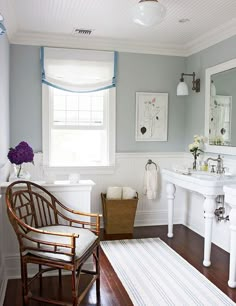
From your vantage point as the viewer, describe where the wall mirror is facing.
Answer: facing the viewer and to the left of the viewer

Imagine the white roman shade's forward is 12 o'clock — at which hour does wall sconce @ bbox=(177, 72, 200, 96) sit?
The wall sconce is roughly at 9 o'clock from the white roman shade.

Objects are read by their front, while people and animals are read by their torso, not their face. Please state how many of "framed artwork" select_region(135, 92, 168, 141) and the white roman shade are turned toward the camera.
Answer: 2

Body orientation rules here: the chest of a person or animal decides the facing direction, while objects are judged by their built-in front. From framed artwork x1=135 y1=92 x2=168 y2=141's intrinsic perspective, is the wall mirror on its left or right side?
on its left

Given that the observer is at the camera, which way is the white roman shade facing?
facing the viewer

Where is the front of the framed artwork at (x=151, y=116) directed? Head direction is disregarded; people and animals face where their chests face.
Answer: toward the camera

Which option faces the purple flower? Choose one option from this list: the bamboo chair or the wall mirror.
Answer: the wall mirror

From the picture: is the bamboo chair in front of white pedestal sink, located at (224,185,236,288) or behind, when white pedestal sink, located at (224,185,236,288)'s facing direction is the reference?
in front

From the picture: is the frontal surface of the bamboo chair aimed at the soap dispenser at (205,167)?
no

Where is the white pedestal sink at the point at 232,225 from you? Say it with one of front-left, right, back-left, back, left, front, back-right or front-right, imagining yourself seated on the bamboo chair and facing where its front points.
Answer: front-left

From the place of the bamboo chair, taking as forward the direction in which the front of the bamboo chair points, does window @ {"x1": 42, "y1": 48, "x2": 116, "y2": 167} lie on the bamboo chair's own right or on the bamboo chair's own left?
on the bamboo chair's own left

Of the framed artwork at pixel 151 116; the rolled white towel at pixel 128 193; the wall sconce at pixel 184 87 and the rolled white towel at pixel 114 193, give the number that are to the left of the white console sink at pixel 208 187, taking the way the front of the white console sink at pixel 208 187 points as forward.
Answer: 0

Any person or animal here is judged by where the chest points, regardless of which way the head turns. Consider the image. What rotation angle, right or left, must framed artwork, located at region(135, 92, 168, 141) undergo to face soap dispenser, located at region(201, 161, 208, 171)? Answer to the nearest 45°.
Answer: approximately 45° to its left

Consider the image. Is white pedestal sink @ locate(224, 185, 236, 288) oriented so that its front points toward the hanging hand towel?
no
